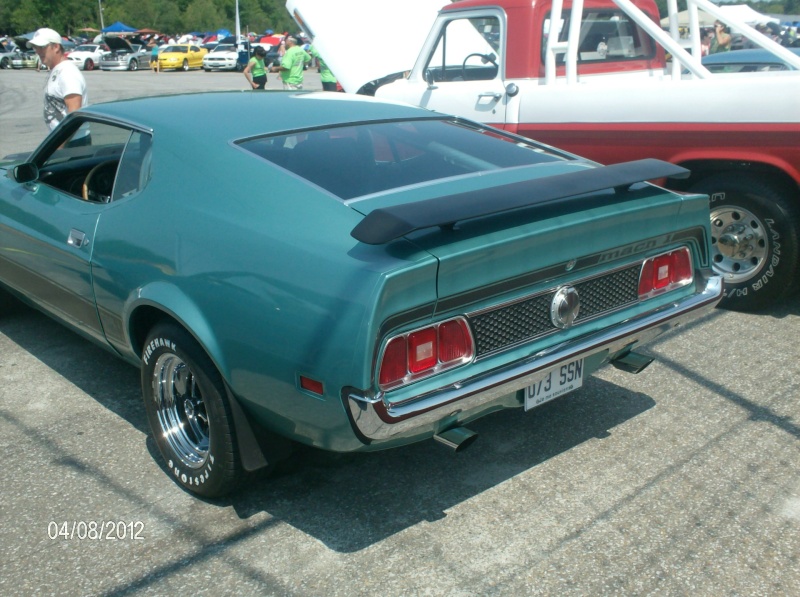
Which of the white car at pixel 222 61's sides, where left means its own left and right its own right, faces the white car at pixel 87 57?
right

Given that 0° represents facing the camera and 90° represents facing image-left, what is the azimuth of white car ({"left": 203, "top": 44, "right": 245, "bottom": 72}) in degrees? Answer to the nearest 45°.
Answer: approximately 45°

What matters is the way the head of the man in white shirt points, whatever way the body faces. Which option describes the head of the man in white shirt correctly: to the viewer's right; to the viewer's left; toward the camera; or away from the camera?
to the viewer's left

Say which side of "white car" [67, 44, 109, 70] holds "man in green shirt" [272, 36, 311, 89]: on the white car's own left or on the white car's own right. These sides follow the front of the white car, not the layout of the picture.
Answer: on the white car's own left

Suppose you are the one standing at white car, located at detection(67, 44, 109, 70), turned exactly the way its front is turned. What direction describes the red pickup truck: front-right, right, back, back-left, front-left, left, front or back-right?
front-left

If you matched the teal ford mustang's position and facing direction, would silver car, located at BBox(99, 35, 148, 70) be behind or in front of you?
in front

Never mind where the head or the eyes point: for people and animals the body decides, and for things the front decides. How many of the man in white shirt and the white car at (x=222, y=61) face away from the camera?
0

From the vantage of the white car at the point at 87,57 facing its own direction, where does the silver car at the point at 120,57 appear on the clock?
The silver car is roughly at 8 o'clock from the white car.
